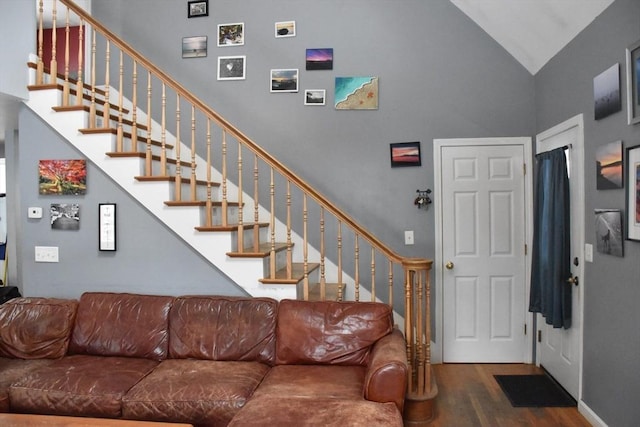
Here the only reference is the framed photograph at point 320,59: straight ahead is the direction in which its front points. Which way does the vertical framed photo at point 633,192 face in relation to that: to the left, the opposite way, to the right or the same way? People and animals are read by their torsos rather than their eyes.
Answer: to the right

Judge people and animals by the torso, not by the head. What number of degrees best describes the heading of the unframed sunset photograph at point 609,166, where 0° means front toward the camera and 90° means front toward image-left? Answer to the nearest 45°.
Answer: approximately 45°

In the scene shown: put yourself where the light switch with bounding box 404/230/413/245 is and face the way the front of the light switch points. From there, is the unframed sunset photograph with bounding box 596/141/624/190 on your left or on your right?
on your left

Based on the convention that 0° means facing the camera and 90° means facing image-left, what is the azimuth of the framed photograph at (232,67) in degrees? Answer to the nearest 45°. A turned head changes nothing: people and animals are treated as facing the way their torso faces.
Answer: approximately 0°
